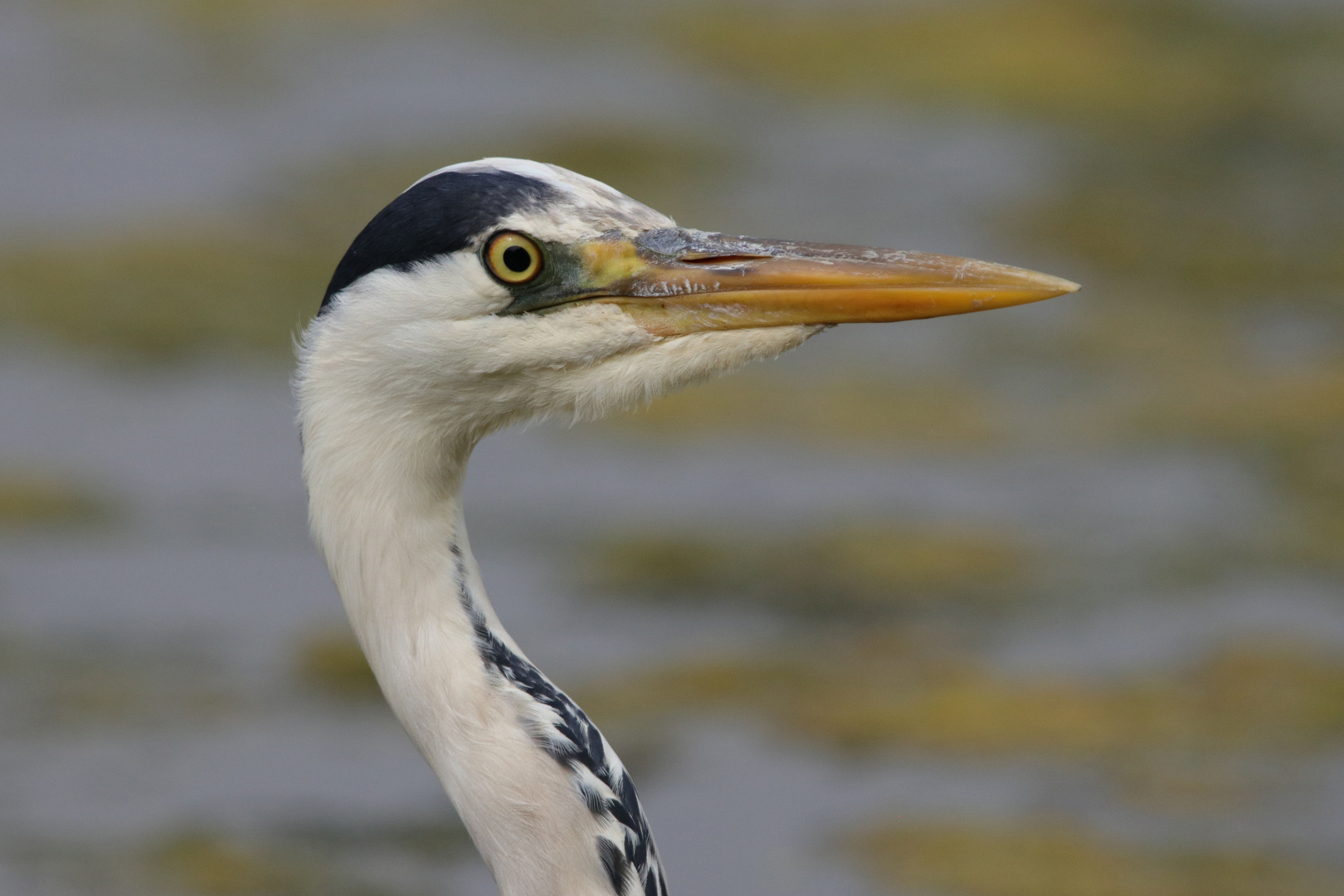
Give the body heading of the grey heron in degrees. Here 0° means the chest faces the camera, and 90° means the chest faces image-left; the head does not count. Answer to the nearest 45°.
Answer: approximately 270°
